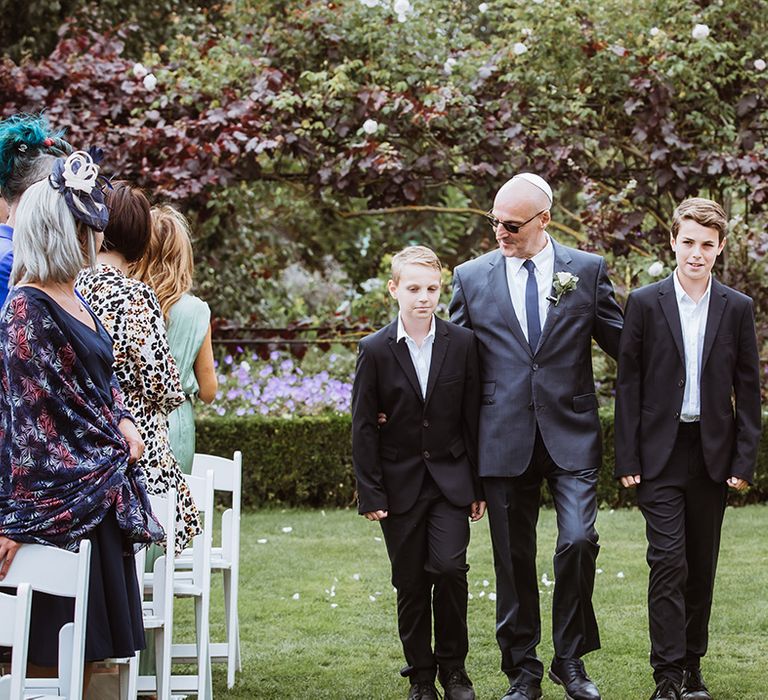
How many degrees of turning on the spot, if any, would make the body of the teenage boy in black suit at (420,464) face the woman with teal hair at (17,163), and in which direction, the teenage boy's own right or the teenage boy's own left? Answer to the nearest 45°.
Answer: approximately 45° to the teenage boy's own right

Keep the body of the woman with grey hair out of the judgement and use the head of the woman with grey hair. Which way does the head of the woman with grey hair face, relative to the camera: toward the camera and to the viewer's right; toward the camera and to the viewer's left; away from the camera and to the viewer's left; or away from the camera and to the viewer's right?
away from the camera and to the viewer's right

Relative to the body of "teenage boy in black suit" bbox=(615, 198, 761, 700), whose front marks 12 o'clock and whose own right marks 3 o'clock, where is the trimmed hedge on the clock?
The trimmed hedge is roughly at 5 o'clock from the teenage boy in black suit.

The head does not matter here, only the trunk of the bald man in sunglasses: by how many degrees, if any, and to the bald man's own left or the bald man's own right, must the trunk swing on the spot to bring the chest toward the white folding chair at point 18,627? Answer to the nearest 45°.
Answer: approximately 45° to the bald man's own right

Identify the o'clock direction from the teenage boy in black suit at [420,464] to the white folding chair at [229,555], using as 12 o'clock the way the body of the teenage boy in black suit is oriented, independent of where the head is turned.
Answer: The white folding chair is roughly at 4 o'clock from the teenage boy in black suit.

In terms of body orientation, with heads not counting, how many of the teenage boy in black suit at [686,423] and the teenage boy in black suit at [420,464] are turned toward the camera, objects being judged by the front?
2

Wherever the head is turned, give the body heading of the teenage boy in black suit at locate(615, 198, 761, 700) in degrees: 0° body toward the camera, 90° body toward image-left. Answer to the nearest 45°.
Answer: approximately 0°

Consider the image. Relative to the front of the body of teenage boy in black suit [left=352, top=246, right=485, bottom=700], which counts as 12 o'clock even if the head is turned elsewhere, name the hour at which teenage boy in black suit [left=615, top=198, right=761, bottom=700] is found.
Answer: teenage boy in black suit [left=615, top=198, right=761, bottom=700] is roughly at 9 o'clock from teenage boy in black suit [left=352, top=246, right=485, bottom=700].
